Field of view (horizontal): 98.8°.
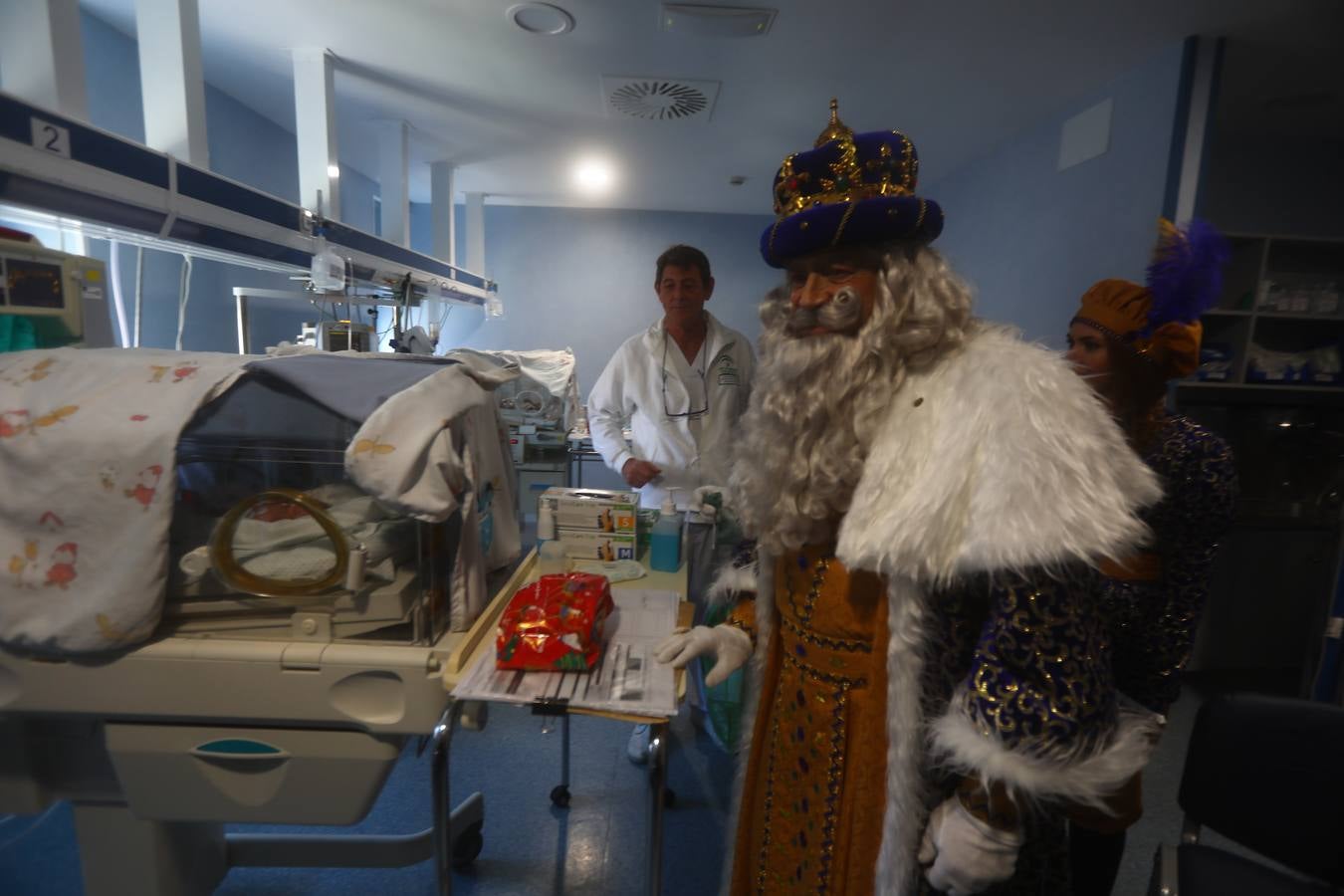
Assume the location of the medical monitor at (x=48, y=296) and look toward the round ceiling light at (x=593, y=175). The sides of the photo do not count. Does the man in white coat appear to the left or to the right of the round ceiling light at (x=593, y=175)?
right

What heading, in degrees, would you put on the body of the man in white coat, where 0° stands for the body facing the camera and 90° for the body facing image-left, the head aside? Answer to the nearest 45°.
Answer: approximately 0°

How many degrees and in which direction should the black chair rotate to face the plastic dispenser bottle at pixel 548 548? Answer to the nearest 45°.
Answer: approximately 90° to its right

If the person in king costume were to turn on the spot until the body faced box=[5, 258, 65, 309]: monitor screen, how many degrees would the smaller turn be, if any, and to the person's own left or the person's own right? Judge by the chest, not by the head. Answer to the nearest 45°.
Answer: approximately 45° to the person's own right

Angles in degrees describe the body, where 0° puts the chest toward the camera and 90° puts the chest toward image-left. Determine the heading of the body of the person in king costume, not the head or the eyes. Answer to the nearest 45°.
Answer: approximately 45°
